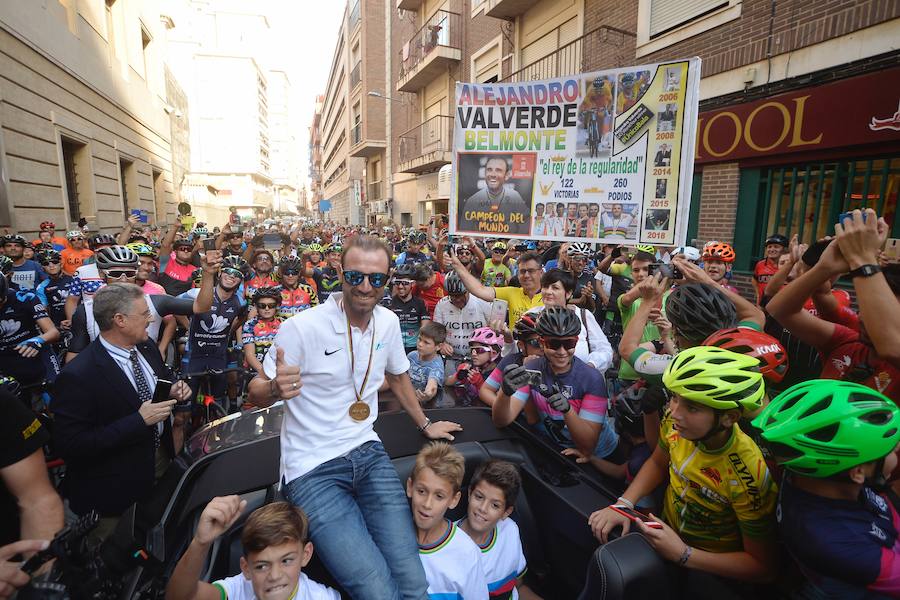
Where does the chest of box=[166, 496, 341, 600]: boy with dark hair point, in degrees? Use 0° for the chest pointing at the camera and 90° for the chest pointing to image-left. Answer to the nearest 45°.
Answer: approximately 0°

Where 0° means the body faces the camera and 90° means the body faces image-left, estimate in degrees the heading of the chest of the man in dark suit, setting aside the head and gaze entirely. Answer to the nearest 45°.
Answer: approximately 315°

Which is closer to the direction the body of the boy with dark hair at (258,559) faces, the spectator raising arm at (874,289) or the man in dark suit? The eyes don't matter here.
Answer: the spectator raising arm

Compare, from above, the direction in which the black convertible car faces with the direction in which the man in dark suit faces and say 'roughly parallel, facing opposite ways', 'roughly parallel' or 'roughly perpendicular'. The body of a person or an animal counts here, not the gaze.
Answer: roughly perpendicular

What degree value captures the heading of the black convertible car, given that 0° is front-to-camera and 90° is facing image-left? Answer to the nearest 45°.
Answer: approximately 0°

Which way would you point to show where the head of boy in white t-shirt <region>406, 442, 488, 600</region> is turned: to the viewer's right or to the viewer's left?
to the viewer's left

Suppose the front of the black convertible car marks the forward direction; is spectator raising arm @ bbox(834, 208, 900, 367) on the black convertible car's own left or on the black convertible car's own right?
on the black convertible car's own left
